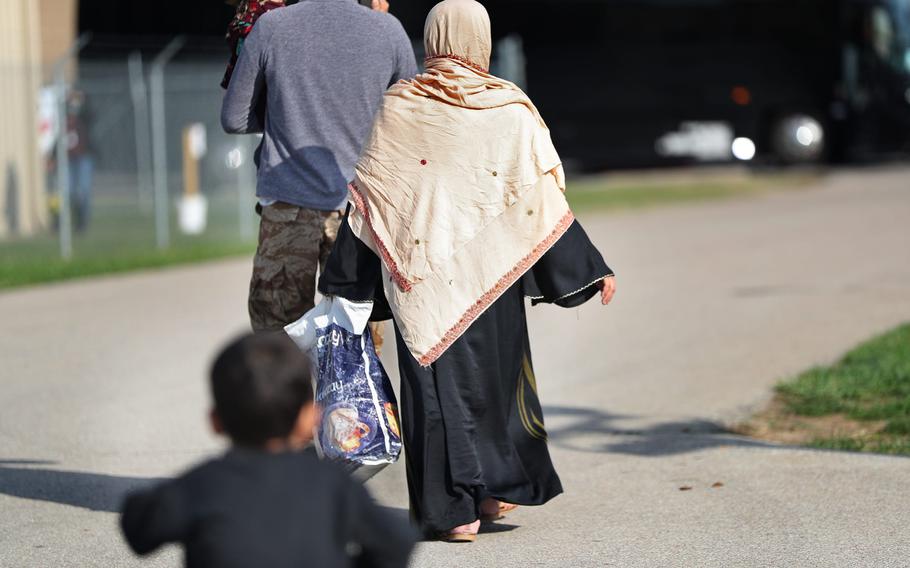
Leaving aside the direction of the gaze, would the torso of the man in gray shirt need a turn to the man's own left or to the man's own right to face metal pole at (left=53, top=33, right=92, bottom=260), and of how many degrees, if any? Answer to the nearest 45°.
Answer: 0° — they already face it

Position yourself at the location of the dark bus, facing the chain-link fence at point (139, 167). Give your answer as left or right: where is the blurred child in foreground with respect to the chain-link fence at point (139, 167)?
left

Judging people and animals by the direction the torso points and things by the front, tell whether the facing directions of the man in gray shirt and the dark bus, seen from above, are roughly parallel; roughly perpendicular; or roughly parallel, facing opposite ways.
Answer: roughly perpendicular

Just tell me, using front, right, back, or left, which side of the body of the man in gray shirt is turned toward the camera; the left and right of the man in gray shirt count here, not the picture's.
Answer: back

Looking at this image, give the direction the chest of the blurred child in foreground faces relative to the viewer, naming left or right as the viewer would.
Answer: facing away from the viewer

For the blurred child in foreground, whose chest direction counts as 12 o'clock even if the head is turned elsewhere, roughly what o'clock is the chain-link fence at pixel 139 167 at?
The chain-link fence is roughly at 12 o'clock from the blurred child in foreground.

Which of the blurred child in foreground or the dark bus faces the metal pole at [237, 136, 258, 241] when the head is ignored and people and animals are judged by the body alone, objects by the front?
the blurred child in foreground

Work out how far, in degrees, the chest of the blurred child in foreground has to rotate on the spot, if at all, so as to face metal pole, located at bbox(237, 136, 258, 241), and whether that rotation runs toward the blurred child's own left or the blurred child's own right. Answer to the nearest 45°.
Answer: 0° — they already face it
